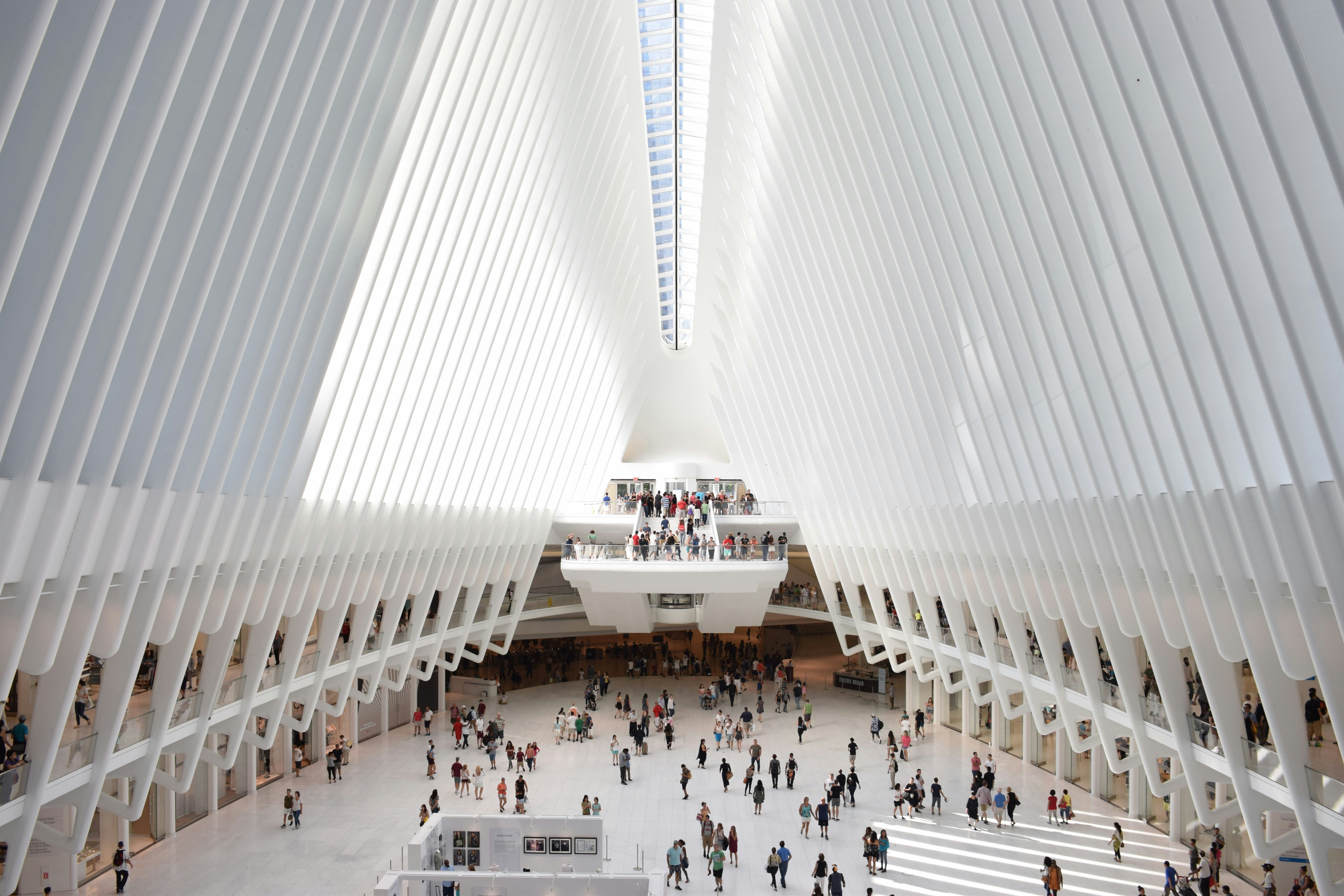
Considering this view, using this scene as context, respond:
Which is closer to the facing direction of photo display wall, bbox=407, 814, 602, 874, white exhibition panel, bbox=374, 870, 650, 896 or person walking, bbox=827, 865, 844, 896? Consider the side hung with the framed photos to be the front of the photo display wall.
the white exhibition panel

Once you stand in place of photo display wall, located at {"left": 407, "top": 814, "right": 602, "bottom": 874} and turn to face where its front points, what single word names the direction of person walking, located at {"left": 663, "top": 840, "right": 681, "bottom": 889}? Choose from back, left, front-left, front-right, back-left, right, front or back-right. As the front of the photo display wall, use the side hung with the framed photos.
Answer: left

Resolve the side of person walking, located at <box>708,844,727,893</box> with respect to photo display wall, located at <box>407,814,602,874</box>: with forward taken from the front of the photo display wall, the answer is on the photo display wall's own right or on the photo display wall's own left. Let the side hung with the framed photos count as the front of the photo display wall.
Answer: on the photo display wall's own left

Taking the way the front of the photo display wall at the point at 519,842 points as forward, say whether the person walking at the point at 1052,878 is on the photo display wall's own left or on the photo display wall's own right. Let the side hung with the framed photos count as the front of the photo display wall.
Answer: on the photo display wall's own left

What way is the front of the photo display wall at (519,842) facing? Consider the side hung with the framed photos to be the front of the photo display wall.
toward the camera

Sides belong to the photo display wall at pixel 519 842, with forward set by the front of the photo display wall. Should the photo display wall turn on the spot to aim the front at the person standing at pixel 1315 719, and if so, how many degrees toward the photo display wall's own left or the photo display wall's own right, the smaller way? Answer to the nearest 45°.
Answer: approximately 90° to the photo display wall's own left

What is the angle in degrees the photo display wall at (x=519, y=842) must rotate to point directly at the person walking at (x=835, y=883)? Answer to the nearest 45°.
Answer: approximately 90° to its left

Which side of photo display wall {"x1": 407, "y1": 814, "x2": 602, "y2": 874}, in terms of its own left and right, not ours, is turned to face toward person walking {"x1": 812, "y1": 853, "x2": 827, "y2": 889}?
left
